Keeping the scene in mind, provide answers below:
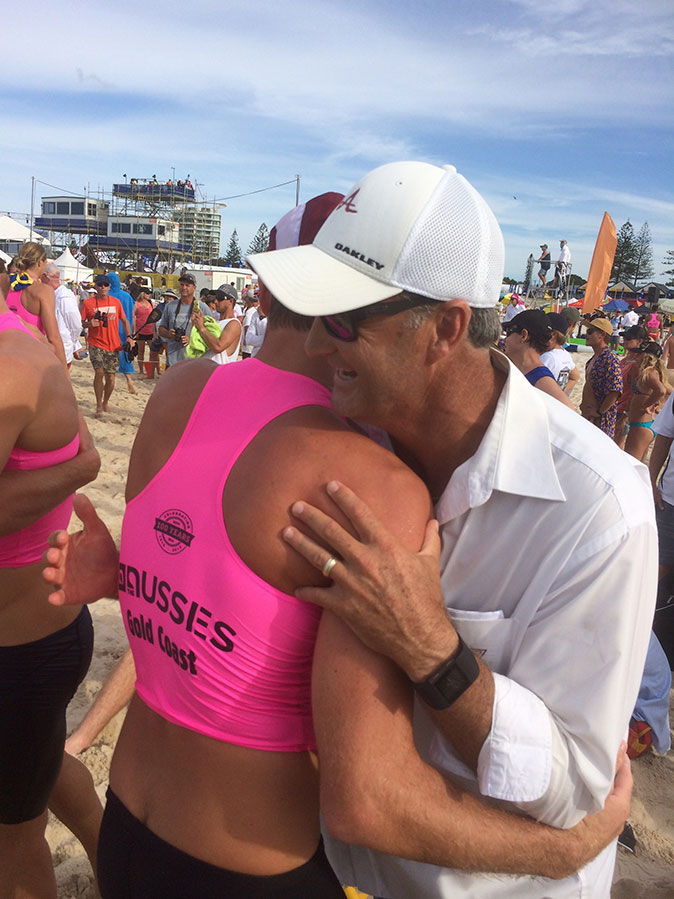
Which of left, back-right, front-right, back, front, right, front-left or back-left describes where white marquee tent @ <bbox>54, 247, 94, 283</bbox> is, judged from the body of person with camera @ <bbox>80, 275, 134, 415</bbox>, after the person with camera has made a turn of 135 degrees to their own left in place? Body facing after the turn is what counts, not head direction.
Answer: front-left

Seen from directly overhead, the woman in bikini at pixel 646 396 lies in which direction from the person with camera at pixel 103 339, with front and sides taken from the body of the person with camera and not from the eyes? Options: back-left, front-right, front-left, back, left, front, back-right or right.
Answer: front-left

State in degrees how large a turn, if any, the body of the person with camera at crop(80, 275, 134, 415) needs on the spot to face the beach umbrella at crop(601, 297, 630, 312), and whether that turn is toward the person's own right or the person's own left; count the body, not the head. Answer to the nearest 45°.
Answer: approximately 135° to the person's own left

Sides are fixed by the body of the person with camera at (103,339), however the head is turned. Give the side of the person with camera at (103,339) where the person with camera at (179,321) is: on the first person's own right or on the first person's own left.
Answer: on the first person's own left

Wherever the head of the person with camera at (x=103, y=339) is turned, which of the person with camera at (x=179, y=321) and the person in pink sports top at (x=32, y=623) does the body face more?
the person in pink sports top

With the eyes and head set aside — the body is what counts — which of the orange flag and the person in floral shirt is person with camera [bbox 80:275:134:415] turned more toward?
the person in floral shirt

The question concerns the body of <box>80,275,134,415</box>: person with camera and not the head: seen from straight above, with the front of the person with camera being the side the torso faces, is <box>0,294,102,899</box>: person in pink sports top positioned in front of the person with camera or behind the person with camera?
in front

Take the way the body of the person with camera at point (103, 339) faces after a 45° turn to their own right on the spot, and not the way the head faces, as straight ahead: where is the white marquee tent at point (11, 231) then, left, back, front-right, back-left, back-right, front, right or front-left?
back-right

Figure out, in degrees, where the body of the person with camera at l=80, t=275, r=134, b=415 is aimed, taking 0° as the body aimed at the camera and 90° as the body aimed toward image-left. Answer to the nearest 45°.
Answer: approximately 0°

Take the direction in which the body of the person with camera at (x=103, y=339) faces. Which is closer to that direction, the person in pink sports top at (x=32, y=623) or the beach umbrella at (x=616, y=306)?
the person in pink sports top
